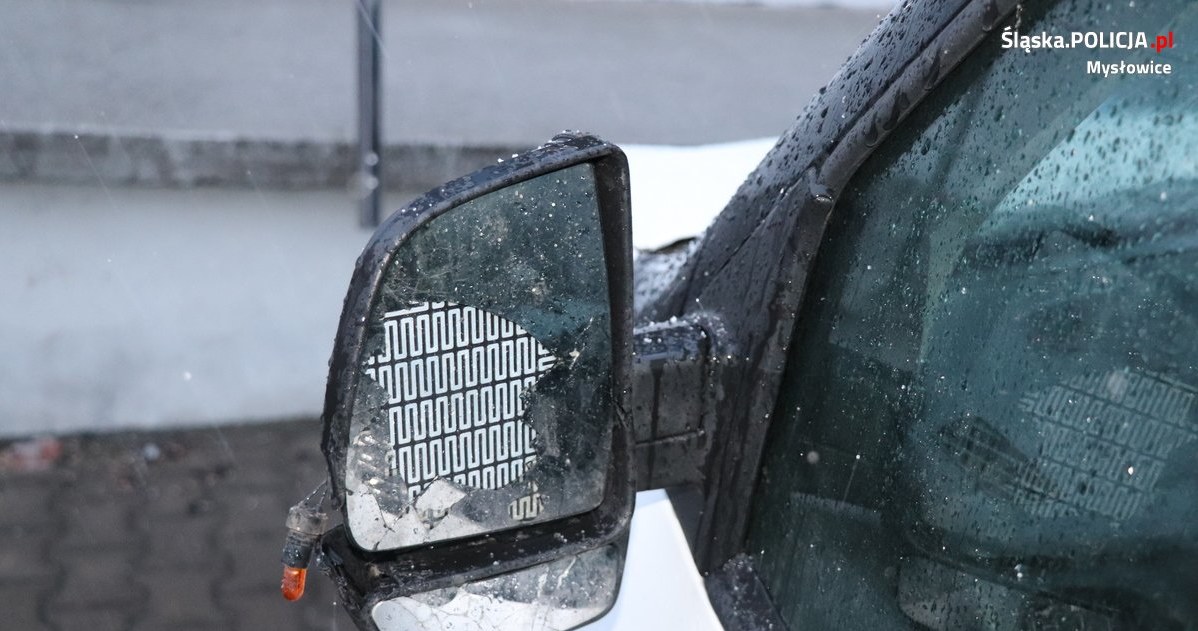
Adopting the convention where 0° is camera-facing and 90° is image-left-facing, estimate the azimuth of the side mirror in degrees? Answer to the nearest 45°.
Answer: approximately 0°

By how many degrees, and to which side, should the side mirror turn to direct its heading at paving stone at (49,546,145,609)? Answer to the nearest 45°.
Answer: approximately 135° to its right

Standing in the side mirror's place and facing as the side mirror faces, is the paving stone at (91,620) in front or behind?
behind

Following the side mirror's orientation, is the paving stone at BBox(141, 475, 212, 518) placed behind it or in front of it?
behind

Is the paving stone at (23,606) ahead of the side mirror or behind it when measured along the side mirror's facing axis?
behind

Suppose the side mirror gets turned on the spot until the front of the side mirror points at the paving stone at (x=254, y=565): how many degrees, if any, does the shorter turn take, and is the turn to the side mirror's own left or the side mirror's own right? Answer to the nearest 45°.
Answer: approximately 180°

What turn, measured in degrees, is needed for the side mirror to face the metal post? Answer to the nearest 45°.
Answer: approximately 180°

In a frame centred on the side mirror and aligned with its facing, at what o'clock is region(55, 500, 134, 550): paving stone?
The paving stone is roughly at 5 o'clock from the side mirror.

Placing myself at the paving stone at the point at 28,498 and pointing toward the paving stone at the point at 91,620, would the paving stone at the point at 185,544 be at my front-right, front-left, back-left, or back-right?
front-left

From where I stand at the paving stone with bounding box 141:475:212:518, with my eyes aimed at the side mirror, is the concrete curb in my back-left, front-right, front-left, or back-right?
back-left

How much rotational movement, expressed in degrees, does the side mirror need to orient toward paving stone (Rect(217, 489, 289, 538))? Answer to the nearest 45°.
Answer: approximately 180°
